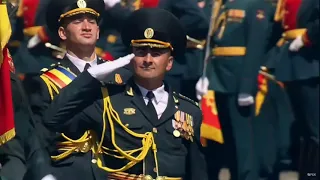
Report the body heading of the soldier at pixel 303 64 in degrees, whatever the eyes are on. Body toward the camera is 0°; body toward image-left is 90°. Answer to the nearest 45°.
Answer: approximately 45°

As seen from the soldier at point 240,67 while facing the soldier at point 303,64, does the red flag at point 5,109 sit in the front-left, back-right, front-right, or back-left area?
back-right

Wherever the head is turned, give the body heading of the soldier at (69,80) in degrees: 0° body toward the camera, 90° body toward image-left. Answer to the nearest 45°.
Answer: approximately 315°
